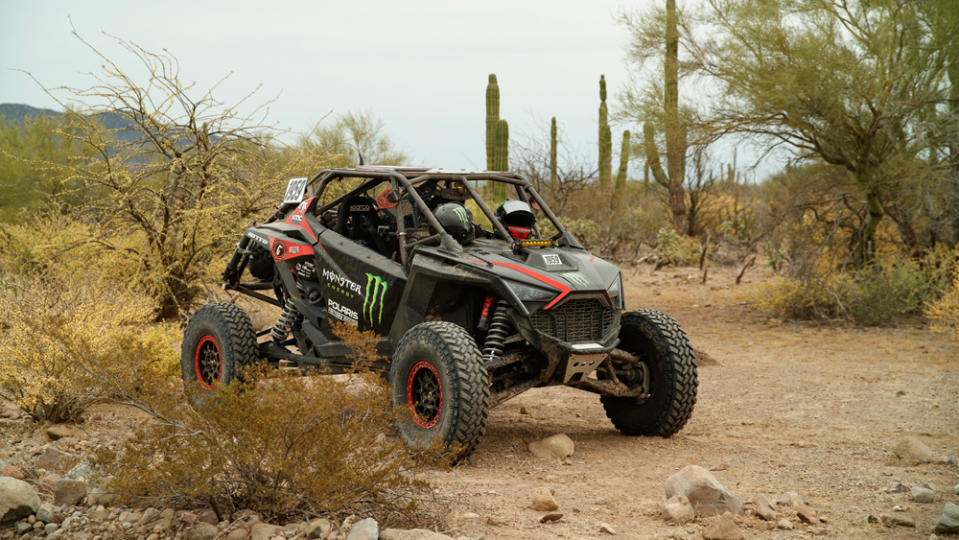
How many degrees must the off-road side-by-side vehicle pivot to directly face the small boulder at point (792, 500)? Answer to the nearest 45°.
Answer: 0° — it already faces it

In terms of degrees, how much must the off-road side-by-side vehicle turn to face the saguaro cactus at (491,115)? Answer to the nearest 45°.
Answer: approximately 135° to its left

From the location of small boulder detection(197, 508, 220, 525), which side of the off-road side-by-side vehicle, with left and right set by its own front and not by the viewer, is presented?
right

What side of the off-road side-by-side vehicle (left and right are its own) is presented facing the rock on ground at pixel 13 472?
right

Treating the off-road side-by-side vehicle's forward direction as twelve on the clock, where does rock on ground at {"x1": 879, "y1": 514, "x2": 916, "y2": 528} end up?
The rock on ground is roughly at 12 o'clock from the off-road side-by-side vehicle.

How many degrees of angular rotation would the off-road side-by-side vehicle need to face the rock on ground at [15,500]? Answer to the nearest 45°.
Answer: approximately 90° to its right

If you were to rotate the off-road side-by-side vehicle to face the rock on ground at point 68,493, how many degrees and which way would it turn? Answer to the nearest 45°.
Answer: approximately 90° to its right

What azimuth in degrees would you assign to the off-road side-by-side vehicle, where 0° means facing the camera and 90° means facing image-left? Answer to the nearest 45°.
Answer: approximately 315°

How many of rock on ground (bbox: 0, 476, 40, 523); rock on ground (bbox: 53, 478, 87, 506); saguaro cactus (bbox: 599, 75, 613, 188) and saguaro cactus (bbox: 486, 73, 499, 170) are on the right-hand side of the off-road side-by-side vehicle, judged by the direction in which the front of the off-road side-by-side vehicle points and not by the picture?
2

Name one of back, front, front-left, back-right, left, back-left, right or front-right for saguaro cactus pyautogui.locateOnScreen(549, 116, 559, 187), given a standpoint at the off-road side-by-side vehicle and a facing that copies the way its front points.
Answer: back-left

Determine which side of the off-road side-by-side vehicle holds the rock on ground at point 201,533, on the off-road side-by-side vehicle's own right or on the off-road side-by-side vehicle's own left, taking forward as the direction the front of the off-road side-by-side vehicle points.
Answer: on the off-road side-by-side vehicle's own right

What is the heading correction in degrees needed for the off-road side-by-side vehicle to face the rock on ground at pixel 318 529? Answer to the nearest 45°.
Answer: approximately 45° to its right

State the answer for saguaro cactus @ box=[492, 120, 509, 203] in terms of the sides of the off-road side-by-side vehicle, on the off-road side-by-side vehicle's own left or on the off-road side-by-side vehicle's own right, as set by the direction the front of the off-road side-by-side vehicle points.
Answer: on the off-road side-by-side vehicle's own left

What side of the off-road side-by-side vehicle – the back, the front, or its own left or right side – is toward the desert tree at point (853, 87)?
left

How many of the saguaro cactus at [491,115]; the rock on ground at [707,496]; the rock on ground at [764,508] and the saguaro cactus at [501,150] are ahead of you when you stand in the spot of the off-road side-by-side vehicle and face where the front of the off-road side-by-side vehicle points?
2

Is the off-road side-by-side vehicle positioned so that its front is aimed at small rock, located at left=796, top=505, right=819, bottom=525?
yes
